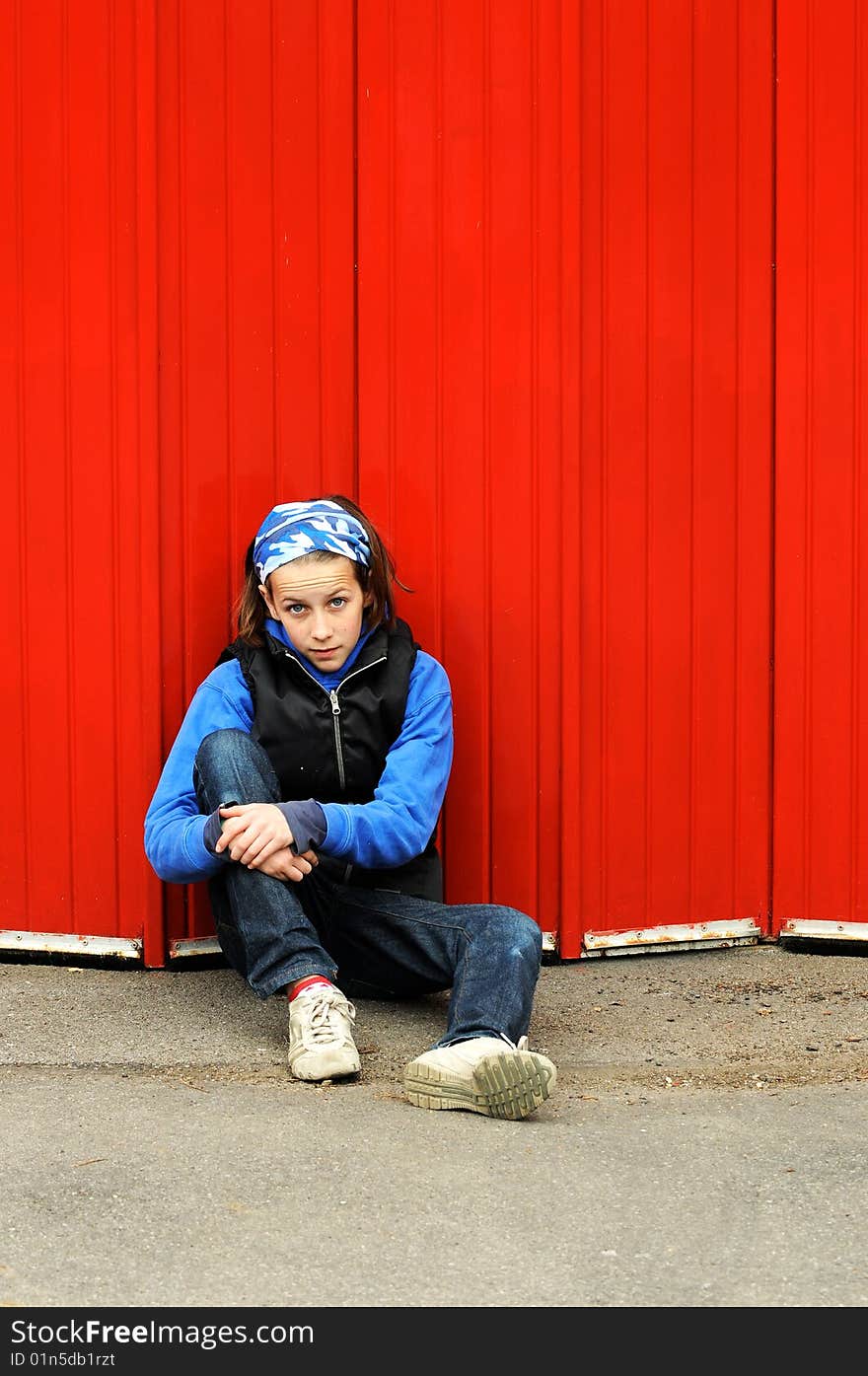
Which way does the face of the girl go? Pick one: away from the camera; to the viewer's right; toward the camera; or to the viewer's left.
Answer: toward the camera

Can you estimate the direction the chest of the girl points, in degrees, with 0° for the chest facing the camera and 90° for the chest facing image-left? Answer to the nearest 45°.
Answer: approximately 0°
